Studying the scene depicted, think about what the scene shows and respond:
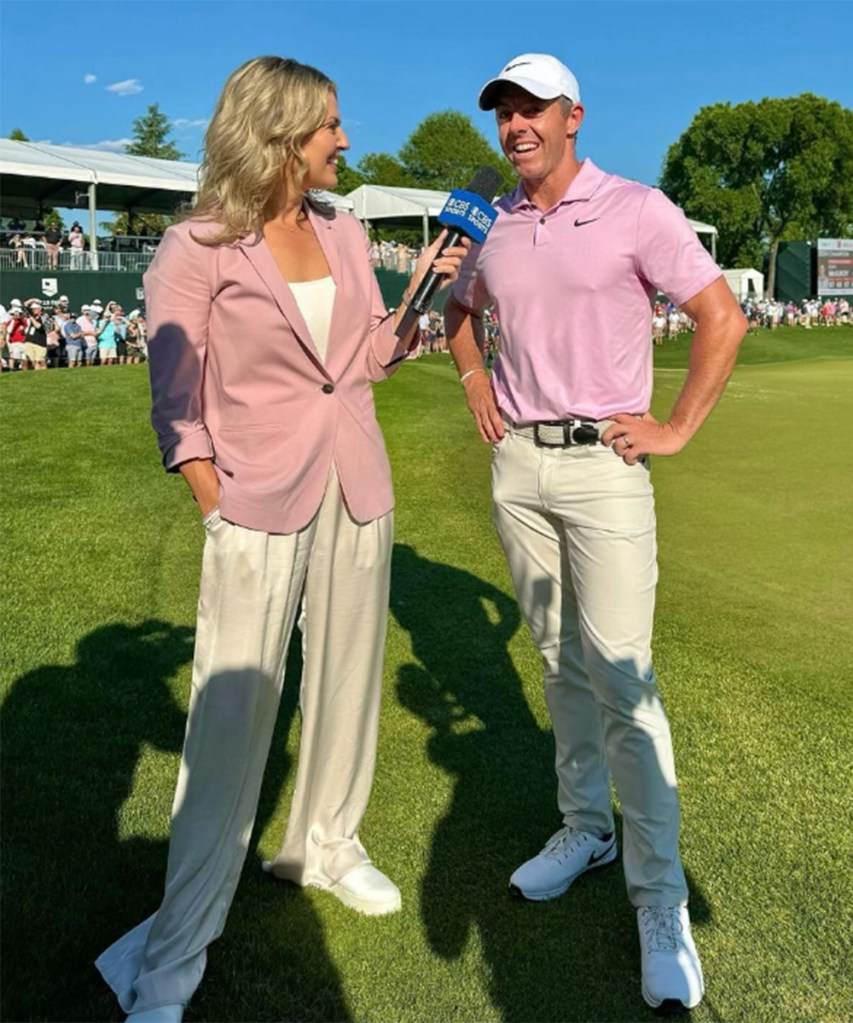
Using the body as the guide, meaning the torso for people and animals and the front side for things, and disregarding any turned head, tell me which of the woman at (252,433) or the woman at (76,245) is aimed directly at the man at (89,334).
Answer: the woman at (76,245)

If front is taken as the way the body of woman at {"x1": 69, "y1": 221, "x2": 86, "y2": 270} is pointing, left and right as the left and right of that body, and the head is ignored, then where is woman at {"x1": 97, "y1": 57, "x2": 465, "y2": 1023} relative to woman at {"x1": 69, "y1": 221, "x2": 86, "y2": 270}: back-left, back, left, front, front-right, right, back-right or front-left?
front

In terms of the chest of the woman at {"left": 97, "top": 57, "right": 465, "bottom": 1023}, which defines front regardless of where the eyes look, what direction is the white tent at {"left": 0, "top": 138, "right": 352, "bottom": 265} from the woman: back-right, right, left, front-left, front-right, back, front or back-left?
back-left

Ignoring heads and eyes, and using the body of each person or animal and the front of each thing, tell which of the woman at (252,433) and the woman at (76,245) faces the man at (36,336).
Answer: the woman at (76,245)

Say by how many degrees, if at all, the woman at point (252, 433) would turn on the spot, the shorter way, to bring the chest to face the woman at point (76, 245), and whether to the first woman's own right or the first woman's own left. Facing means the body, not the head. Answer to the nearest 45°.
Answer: approximately 135° to the first woman's own left

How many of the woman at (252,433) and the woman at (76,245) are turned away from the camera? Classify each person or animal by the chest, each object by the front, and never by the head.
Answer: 0

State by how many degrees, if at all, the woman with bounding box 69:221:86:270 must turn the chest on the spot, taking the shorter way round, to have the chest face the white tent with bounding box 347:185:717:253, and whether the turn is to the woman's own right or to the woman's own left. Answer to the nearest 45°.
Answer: approximately 135° to the woman's own left

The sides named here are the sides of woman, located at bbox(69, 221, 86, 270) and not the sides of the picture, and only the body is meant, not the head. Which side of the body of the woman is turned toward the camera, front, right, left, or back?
front

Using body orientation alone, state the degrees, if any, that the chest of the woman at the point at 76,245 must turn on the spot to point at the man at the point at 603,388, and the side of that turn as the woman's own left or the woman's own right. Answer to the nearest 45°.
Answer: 0° — they already face them

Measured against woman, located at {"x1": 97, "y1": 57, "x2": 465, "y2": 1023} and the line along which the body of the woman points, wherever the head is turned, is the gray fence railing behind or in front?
behind

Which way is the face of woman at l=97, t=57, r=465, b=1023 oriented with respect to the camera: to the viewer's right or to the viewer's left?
to the viewer's right

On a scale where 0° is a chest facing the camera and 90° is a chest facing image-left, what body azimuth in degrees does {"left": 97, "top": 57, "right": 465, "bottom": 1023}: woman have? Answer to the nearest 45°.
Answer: approximately 315°

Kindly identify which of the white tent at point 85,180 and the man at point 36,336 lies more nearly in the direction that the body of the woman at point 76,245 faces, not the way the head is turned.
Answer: the man

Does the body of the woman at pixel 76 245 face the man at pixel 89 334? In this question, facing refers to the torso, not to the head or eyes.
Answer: yes
